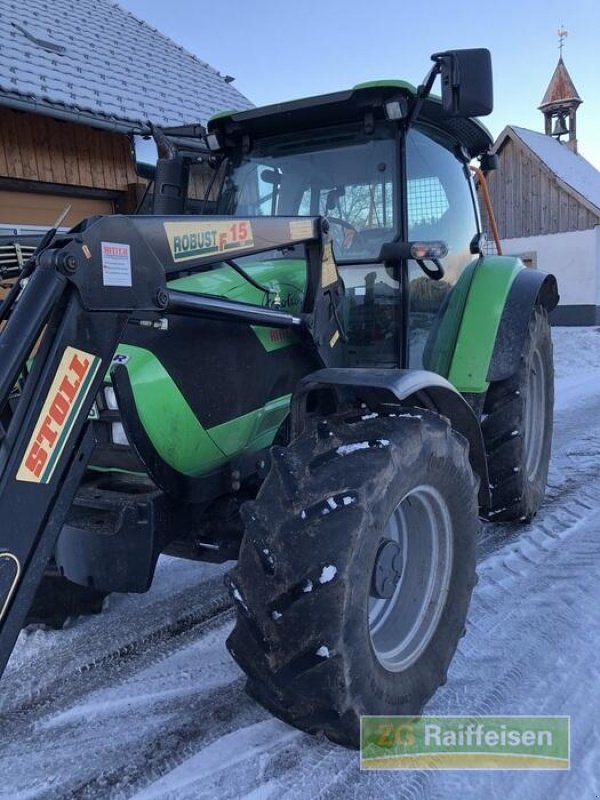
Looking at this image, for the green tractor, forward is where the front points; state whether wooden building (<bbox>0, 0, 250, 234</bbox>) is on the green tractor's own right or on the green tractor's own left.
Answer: on the green tractor's own right

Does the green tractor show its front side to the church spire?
no

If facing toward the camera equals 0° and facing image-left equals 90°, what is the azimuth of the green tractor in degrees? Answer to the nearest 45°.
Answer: approximately 45°

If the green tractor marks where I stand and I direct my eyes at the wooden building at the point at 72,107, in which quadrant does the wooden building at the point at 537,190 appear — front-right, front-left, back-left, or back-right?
front-right

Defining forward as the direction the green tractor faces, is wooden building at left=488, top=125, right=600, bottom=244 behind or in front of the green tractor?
behind

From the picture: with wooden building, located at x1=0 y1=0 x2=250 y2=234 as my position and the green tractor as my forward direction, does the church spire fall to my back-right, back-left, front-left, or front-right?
back-left
